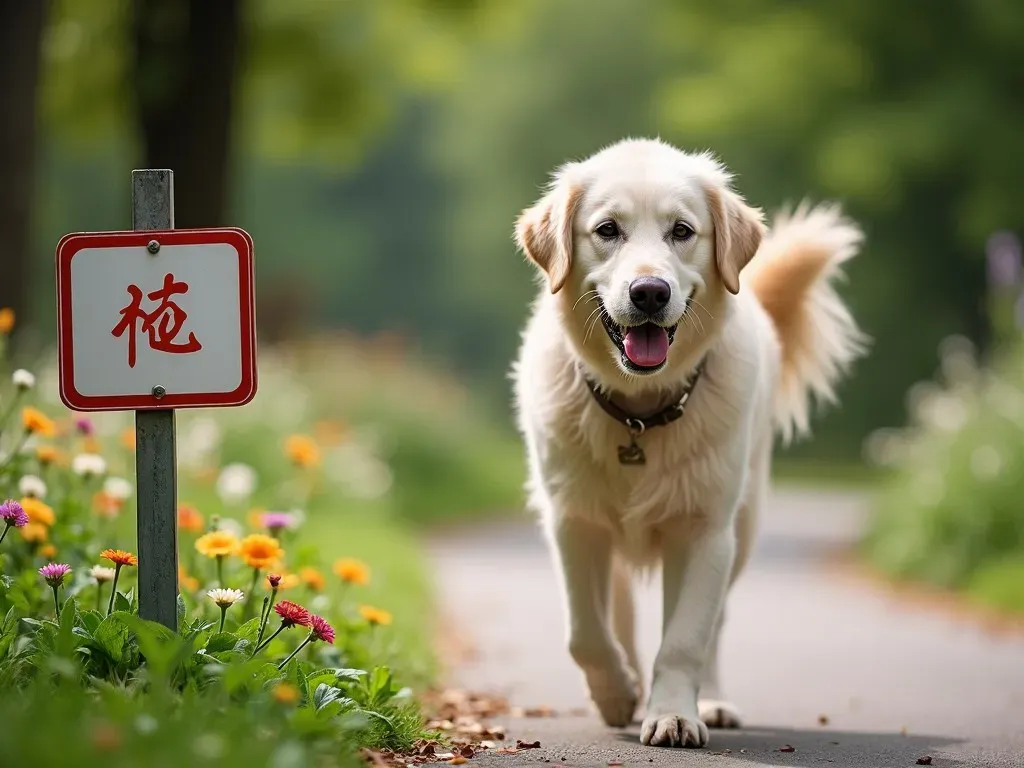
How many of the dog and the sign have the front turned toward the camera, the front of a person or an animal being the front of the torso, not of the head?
2

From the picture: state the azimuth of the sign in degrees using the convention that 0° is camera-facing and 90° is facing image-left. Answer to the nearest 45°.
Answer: approximately 0°

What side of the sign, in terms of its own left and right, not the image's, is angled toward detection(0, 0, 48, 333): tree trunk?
back

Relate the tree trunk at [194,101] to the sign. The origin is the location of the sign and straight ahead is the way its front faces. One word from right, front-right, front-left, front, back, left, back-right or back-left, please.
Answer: back

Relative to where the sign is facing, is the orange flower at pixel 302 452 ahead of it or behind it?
behind

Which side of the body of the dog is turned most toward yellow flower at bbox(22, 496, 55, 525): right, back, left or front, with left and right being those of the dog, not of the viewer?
right

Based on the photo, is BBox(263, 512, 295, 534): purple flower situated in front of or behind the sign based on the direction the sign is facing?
behind

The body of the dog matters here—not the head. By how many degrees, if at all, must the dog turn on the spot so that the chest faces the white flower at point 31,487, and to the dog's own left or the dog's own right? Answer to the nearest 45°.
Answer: approximately 90° to the dog's own right

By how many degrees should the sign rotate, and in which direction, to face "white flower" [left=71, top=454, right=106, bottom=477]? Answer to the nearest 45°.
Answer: approximately 180°
